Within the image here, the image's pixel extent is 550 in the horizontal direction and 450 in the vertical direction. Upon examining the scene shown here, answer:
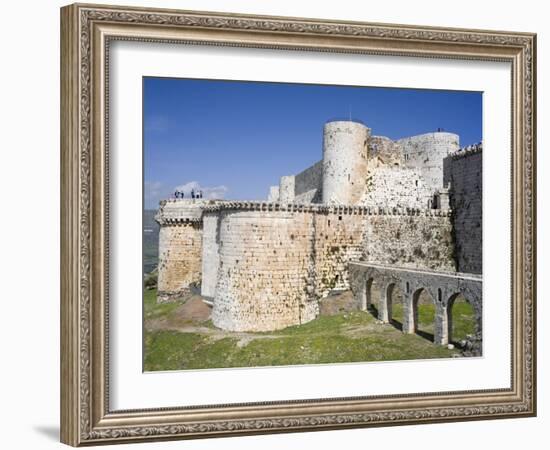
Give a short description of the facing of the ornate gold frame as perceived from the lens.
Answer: facing the viewer and to the right of the viewer
